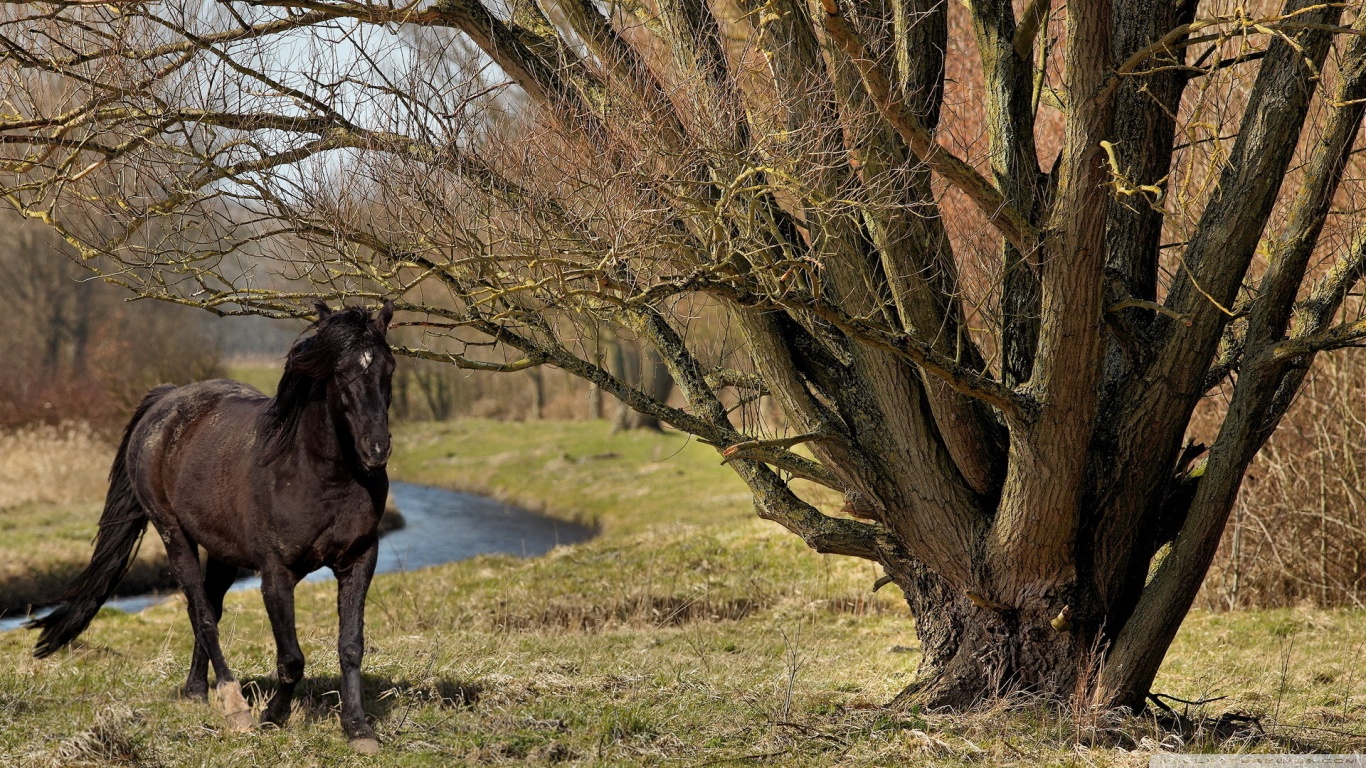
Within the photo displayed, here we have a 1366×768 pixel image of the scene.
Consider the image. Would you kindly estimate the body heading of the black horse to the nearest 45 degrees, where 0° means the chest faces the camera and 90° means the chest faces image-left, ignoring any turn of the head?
approximately 315°

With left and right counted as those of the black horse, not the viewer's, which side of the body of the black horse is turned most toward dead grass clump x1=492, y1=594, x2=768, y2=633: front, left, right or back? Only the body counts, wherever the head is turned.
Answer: left
